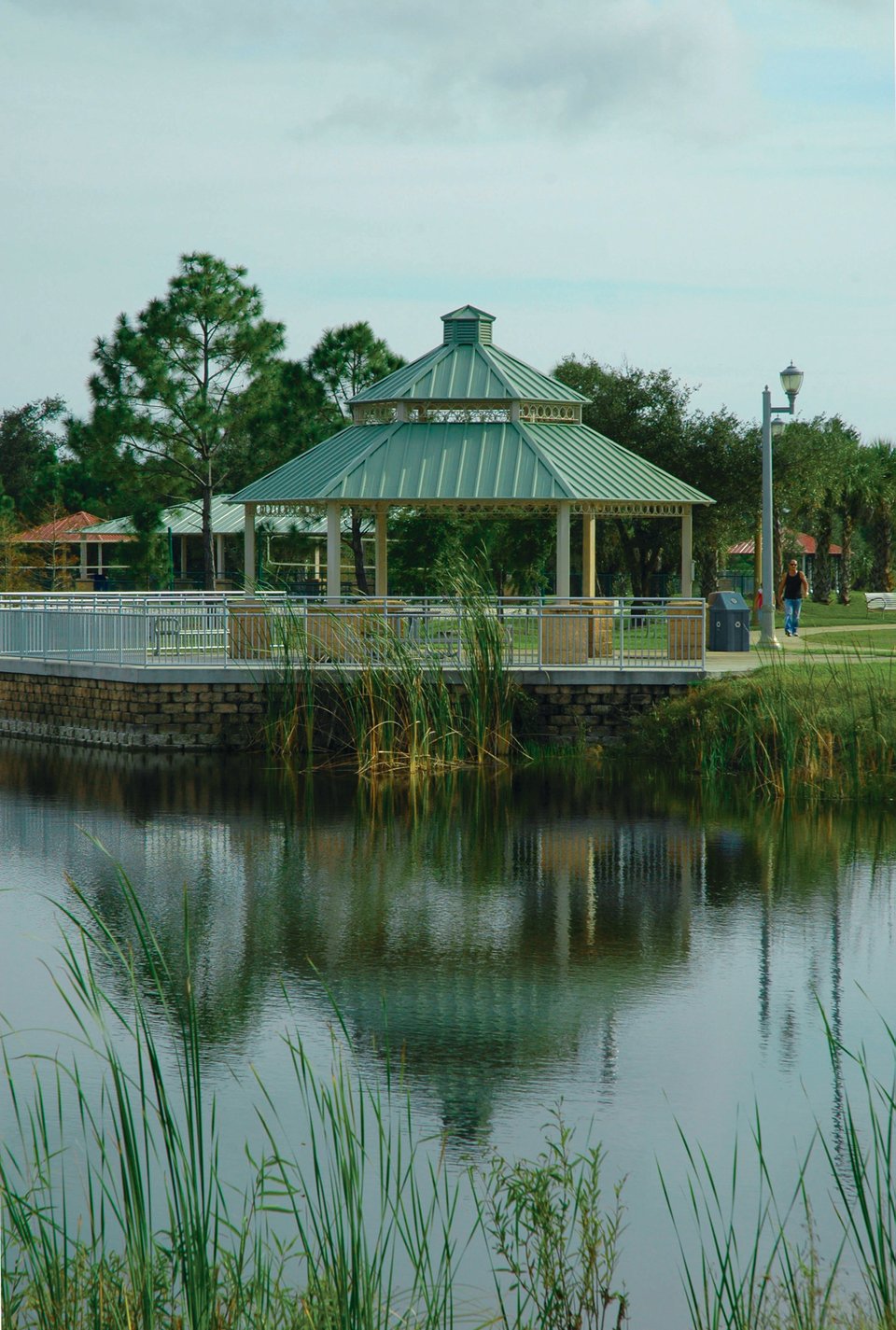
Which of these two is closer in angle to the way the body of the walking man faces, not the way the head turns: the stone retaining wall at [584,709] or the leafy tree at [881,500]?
the stone retaining wall

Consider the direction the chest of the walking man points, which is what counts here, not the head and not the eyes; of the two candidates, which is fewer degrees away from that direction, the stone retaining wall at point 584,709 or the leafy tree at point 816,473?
the stone retaining wall

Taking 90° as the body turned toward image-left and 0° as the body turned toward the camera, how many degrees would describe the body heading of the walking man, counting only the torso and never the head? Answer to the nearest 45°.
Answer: approximately 0°

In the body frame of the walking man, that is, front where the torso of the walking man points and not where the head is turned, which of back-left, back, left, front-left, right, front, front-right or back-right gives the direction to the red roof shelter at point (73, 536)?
back-right

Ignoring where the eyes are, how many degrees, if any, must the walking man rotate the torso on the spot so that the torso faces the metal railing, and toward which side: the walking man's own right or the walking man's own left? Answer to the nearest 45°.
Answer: approximately 45° to the walking man's own right

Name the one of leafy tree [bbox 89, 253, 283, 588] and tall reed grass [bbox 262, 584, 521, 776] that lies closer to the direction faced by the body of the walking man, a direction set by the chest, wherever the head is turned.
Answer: the tall reed grass

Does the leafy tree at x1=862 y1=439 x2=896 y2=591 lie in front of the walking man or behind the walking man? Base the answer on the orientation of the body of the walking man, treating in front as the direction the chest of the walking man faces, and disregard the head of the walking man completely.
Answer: behind

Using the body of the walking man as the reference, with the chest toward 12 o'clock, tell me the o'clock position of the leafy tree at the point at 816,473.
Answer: The leafy tree is roughly at 6 o'clock from the walking man.

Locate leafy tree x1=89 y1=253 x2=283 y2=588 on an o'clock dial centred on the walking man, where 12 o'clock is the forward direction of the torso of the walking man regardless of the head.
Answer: The leafy tree is roughly at 4 o'clock from the walking man.

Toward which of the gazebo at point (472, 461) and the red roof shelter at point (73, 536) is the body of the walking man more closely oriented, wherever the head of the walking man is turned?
the gazebo

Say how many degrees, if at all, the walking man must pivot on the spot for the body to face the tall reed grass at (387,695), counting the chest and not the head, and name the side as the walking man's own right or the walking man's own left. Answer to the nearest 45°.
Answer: approximately 45° to the walking man's own right

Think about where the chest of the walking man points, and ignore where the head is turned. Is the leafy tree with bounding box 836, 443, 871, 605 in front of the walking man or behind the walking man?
behind
